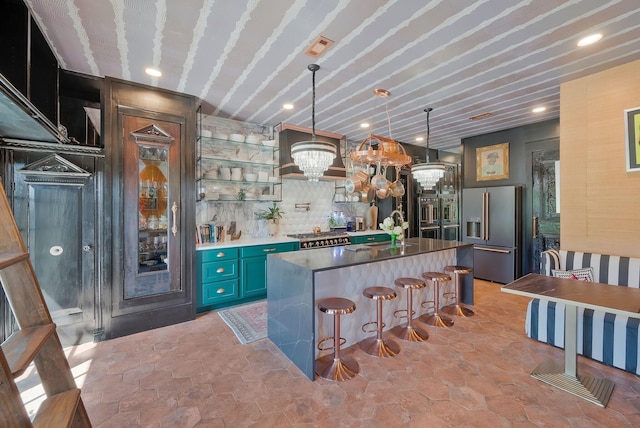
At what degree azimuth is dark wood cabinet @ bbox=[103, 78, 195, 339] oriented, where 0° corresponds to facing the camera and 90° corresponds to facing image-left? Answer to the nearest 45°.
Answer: approximately 315°

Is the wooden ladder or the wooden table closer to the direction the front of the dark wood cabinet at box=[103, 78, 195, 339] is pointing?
the wooden table

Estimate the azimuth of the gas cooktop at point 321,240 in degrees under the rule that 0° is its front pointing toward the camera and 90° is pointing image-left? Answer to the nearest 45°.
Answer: approximately 315°

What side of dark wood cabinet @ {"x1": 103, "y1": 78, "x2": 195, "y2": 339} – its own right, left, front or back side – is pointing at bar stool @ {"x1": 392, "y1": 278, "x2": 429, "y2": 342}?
front

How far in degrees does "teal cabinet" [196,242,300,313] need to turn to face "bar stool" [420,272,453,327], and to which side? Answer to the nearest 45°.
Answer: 0° — it already faces it

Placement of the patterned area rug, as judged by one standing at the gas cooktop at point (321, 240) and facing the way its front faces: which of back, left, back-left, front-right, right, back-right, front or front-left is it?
right

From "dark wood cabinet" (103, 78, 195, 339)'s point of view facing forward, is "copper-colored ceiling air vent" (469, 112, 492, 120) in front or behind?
in front

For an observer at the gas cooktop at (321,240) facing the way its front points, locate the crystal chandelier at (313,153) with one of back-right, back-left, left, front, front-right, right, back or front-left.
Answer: front-right

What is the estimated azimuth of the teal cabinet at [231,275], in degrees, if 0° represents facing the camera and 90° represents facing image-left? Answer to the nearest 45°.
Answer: approximately 315°

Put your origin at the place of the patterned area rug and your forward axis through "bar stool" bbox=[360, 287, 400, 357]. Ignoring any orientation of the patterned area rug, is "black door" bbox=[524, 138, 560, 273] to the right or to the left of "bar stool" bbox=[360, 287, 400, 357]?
left
